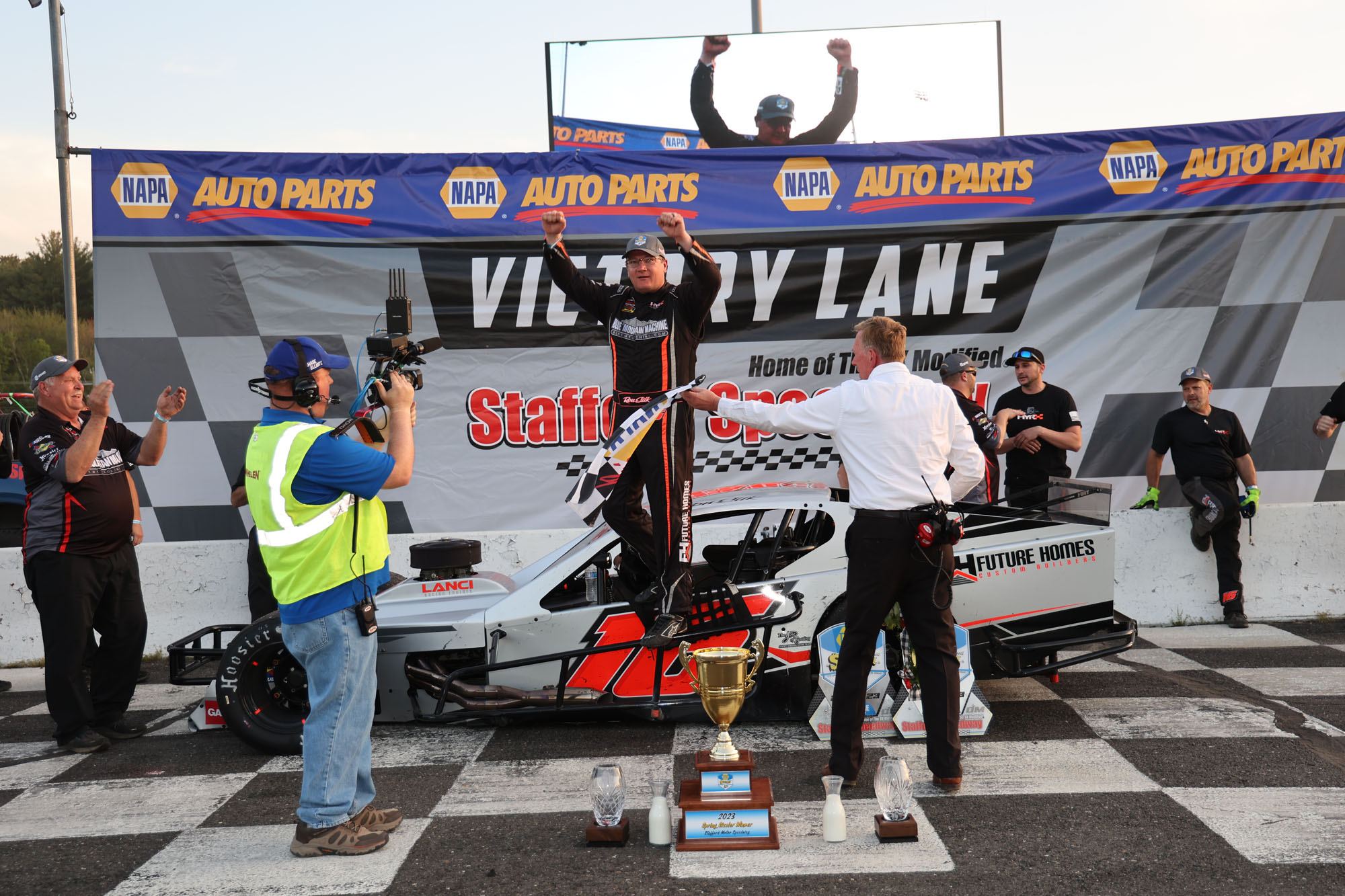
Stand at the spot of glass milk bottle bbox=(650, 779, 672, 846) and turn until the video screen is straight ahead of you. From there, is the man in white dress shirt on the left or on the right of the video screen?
right

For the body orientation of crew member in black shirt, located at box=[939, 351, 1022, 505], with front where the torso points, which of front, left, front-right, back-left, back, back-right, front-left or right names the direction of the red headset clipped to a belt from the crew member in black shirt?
right

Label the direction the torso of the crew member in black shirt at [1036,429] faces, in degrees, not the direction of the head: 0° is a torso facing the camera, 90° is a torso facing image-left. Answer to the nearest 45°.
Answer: approximately 45°

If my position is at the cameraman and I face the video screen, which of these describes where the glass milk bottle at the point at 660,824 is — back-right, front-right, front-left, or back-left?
front-right

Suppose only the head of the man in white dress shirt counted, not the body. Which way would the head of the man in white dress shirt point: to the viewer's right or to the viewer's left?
to the viewer's left

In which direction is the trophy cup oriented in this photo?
toward the camera

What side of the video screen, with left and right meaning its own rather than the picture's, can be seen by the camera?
front

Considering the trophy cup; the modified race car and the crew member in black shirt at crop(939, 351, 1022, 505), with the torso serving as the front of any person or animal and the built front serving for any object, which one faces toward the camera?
the trophy cup

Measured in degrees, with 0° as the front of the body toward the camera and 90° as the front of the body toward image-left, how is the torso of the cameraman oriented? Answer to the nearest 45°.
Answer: approximately 225°

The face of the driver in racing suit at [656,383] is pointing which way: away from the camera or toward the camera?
toward the camera
